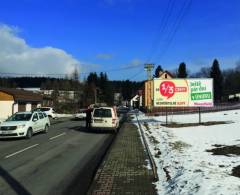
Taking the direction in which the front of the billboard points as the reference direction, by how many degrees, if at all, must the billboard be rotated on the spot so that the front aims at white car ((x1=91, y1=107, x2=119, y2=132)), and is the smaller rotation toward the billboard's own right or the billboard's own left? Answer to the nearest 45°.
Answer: approximately 45° to the billboard's own right

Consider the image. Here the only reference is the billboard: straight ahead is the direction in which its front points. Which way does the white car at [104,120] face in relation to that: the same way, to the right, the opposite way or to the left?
the opposite way

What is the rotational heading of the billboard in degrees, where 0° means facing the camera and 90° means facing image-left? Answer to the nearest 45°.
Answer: approximately 0°

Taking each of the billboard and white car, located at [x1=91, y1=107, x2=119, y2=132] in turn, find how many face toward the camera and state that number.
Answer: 1

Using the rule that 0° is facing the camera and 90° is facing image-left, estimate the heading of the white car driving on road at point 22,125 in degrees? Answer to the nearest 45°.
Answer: approximately 45°

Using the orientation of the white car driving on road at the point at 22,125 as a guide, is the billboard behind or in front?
behind

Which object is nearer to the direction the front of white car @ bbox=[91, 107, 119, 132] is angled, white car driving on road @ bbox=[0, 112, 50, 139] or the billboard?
the billboard

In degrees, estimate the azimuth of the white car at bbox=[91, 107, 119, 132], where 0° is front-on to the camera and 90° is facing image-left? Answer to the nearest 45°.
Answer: approximately 180°

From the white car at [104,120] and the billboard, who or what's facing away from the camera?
the white car

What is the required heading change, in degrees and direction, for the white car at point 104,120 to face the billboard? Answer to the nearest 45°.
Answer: approximately 45° to its right
